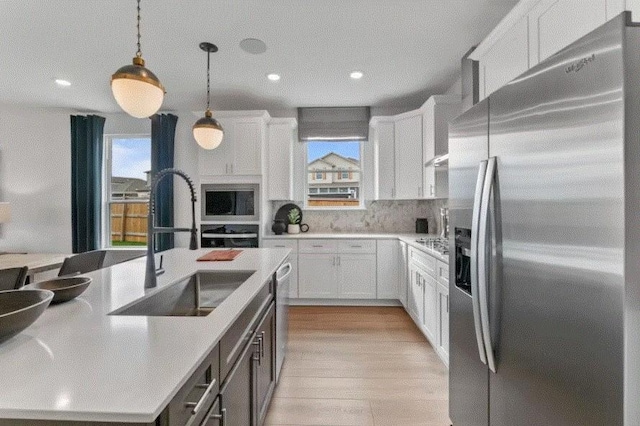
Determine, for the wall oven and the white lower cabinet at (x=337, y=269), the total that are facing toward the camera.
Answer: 2

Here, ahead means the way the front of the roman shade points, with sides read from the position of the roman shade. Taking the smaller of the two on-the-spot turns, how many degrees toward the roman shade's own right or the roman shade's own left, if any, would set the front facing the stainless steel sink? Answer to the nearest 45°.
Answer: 0° — it already faces it

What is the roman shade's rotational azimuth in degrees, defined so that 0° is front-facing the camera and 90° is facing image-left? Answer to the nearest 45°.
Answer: approximately 0°

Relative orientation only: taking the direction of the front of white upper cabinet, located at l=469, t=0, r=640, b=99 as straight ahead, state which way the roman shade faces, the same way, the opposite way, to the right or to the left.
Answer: to the left

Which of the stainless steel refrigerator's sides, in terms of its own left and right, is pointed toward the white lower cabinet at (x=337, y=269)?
right

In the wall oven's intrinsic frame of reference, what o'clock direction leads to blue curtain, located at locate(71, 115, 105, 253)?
The blue curtain is roughly at 4 o'clock from the wall oven.

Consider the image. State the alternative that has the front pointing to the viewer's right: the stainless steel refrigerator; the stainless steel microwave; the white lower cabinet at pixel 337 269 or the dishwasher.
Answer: the dishwasher

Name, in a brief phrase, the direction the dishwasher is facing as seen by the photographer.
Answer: facing to the right of the viewer

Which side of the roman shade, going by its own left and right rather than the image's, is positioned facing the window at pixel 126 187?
right

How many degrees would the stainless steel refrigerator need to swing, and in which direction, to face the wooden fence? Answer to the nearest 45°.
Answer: approximately 45° to its right

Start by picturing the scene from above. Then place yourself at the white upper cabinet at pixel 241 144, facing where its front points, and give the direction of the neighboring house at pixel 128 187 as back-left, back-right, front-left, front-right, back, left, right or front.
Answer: back-right

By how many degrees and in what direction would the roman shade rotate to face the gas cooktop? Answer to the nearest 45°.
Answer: approximately 45° to its left

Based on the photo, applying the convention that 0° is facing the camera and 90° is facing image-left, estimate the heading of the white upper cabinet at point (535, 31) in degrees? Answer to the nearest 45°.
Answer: approximately 45°
